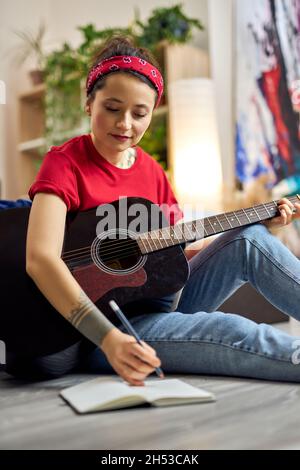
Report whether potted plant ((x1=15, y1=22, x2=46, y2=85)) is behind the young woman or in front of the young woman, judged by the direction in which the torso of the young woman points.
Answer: behind

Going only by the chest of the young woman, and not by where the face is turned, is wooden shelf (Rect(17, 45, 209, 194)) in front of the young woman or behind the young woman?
behind

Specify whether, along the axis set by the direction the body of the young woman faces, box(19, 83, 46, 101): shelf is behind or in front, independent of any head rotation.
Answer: behind

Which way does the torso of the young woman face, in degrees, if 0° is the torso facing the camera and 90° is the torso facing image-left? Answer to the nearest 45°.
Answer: approximately 315°
